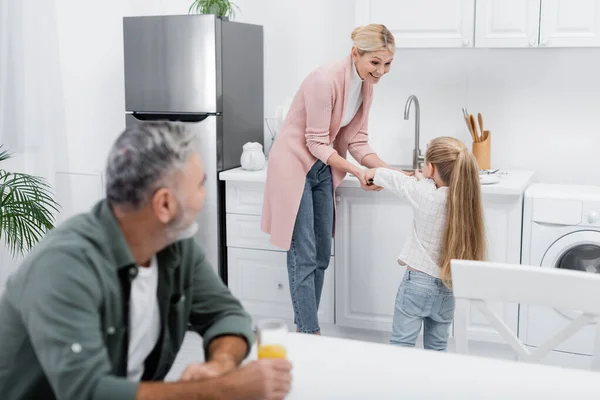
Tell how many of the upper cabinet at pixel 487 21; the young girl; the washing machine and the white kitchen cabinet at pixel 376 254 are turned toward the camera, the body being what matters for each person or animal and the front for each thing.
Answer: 3

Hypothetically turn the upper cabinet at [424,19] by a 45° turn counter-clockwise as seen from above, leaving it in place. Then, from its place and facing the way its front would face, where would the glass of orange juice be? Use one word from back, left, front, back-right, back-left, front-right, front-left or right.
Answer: front-right

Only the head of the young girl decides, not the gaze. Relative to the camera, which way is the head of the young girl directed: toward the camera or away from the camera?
away from the camera

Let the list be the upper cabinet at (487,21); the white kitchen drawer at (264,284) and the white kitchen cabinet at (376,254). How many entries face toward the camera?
3

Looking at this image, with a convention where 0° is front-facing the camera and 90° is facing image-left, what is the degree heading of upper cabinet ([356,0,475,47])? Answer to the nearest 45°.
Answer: approximately 0°

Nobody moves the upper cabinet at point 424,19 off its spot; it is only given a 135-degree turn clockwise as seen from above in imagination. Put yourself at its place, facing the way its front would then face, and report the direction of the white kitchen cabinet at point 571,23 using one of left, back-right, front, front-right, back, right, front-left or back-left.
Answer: back-right

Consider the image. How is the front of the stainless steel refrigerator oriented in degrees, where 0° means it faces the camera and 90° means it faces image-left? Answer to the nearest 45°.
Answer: approximately 45°
